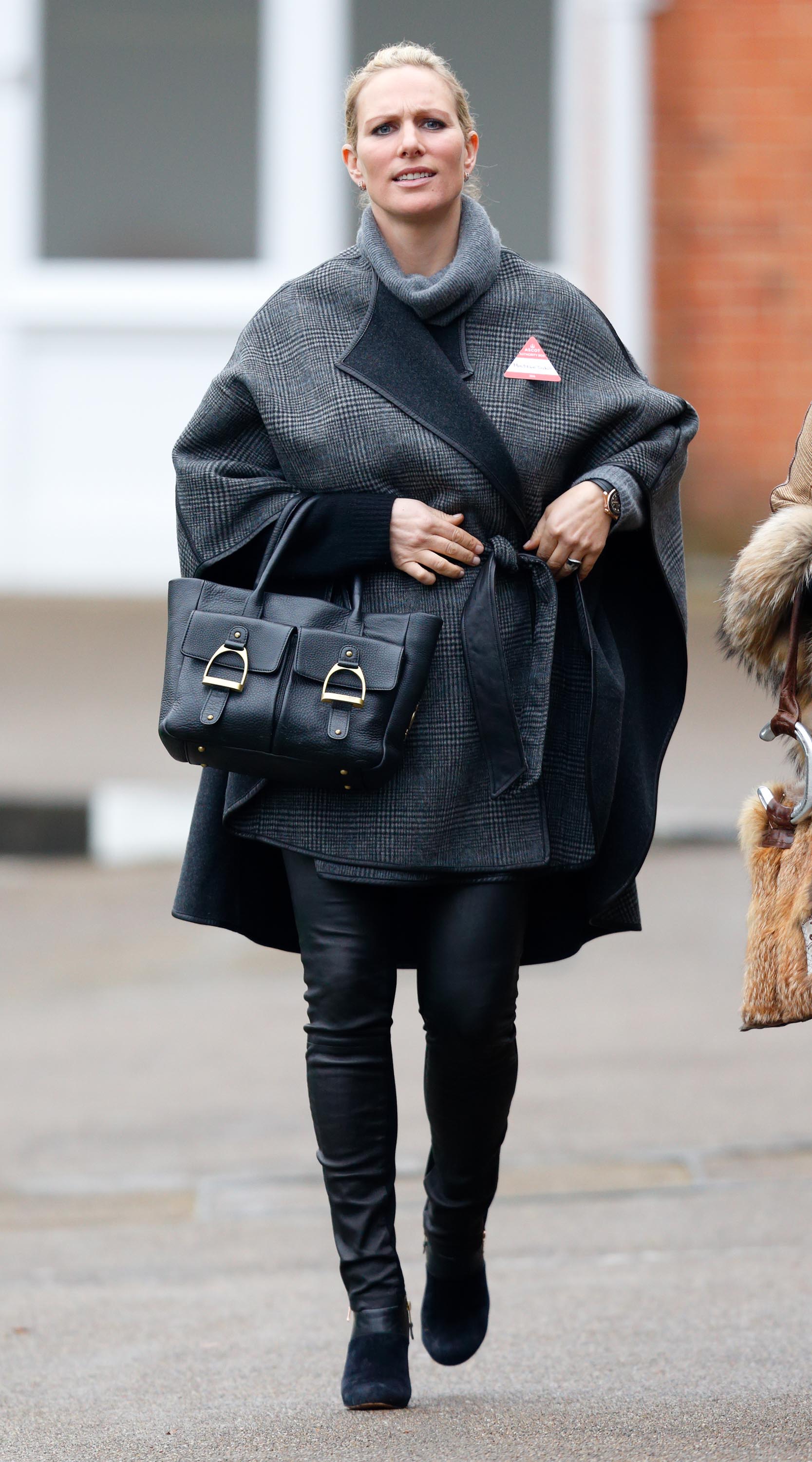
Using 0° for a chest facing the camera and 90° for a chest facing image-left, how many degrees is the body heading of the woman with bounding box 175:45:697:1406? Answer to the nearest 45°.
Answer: approximately 0°
